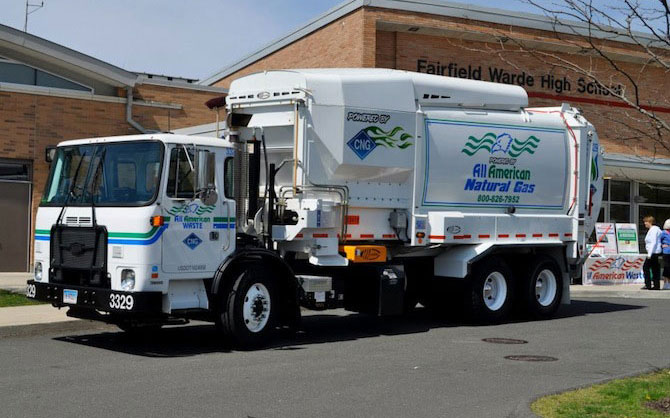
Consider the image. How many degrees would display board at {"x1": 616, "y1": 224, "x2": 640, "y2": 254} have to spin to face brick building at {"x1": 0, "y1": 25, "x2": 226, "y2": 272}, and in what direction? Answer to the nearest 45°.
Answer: approximately 45° to its right

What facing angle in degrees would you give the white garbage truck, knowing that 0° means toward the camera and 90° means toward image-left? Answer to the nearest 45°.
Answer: approximately 45°

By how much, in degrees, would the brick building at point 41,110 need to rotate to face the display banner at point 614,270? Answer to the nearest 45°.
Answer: approximately 90° to its left

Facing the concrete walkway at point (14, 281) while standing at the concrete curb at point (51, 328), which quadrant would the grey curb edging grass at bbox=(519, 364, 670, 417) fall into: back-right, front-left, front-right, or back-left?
back-right

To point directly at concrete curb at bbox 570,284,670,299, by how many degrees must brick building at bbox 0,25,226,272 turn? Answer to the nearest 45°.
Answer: approximately 90° to its left

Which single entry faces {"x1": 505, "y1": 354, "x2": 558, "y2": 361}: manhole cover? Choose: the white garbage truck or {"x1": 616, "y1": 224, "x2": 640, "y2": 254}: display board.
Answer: the display board

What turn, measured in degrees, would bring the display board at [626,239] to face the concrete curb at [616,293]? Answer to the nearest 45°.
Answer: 0° — it already faces it

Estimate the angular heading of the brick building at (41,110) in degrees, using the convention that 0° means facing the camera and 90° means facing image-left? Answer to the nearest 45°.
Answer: approximately 0°

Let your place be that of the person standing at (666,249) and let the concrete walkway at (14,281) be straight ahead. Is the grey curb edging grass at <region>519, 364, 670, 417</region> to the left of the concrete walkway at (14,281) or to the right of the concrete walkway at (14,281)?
left

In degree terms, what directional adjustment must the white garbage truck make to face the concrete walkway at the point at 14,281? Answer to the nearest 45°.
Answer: approximately 90° to its right

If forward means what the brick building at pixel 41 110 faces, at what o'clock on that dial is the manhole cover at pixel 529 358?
The manhole cover is roughly at 11 o'clock from the brick building.

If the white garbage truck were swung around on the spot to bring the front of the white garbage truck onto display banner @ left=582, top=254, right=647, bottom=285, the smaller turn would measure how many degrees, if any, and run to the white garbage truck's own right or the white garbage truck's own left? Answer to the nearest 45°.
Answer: approximately 180°

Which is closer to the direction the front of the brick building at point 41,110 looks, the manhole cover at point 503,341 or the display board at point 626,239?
the manhole cover

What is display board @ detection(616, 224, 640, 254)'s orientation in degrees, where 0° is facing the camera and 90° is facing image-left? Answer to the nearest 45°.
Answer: approximately 0°

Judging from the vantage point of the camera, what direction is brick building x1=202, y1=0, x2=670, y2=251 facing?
facing the viewer and to the right of the viewer

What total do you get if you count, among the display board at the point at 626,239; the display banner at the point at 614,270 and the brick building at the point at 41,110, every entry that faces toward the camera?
3
